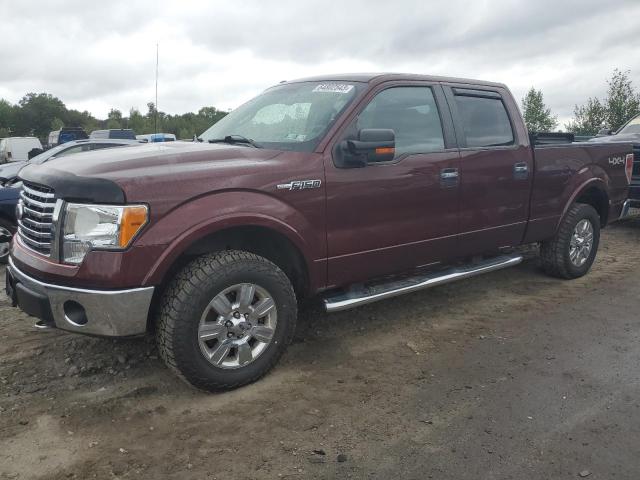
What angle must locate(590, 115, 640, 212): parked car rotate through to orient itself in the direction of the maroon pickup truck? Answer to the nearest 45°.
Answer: approximately 45° to its left

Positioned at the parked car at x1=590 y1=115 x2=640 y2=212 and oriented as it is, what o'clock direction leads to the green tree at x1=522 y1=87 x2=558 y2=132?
The green tree is roughly at 4 o'clock from the parked car.

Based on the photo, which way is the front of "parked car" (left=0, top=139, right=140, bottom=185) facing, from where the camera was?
facing the viewer and to the left of the viewer

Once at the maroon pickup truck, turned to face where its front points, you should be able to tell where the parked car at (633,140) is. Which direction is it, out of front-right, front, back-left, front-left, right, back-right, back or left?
back

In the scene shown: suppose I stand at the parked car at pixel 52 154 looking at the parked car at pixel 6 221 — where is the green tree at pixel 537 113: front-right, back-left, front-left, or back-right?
back-left

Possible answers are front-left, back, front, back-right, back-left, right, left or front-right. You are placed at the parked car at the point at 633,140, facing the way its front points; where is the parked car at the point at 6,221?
front

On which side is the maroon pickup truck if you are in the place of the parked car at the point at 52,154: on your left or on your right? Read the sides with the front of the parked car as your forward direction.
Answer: on your left

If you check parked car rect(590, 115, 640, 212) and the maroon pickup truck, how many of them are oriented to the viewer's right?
0

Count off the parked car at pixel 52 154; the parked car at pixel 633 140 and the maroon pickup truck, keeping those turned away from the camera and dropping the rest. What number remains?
0

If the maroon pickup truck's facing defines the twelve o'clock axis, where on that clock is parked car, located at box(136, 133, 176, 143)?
The parked car is roughly at 4 o'clock from the maroon pickup truck.

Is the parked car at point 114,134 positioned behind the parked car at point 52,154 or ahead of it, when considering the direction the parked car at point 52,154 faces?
behind
